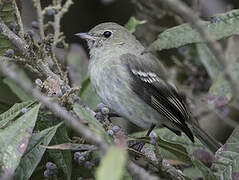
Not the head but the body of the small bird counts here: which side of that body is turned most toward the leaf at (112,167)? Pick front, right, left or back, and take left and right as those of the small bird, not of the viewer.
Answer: left

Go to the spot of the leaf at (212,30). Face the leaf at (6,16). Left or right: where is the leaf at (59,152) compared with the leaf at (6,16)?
left

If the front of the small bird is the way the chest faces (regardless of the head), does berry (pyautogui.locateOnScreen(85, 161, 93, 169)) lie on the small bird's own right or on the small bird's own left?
on the small bird's own left

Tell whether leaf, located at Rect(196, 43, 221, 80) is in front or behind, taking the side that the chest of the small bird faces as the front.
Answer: behind

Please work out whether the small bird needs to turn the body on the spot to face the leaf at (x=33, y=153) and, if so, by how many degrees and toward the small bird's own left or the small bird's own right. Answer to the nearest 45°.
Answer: approximately 45° to the small bird's own left

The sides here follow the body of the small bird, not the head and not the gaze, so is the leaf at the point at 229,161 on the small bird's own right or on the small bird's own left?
on the small bird's own left

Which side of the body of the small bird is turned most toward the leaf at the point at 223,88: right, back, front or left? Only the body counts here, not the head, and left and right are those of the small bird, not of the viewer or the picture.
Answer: back

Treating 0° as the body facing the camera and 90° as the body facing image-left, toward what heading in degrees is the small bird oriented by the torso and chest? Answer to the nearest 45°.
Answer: approximately 90°
